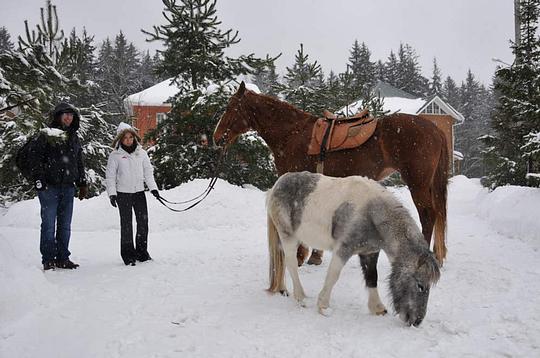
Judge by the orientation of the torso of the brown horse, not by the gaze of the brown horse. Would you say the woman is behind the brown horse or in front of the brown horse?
in front

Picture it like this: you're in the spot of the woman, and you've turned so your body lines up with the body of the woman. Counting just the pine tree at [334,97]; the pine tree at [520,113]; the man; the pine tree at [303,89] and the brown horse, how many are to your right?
1

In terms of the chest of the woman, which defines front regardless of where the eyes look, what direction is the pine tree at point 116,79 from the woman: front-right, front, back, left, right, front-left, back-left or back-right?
back

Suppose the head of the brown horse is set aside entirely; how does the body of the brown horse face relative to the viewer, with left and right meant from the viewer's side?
facing to the left of the viewer

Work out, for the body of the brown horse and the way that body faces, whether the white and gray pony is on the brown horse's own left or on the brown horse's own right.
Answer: on the brown horse's own left

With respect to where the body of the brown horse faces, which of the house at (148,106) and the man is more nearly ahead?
the man

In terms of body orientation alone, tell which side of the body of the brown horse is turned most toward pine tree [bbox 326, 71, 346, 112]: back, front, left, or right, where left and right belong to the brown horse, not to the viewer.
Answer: right

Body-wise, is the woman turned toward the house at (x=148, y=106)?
no

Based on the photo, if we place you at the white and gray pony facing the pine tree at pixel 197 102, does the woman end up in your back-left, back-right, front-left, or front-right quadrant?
front-left

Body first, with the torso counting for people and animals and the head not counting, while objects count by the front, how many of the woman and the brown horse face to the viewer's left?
1

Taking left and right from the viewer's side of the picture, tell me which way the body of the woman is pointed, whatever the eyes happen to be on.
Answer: facing the viewer

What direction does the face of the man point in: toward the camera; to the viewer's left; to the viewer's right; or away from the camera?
toward the camera

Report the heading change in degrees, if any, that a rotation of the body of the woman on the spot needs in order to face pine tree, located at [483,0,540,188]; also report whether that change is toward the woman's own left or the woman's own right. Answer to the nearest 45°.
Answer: approximately 90° to the woman's own left

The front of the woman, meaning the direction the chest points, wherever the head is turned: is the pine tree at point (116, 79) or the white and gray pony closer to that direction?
the white and gray pony

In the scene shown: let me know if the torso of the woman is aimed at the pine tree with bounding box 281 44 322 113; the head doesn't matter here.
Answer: no

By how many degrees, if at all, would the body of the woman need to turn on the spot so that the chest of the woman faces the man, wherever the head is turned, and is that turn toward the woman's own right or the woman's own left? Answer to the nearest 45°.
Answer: approximately 90° to the woman's own right

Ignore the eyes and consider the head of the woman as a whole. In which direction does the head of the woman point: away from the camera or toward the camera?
toward the camera
